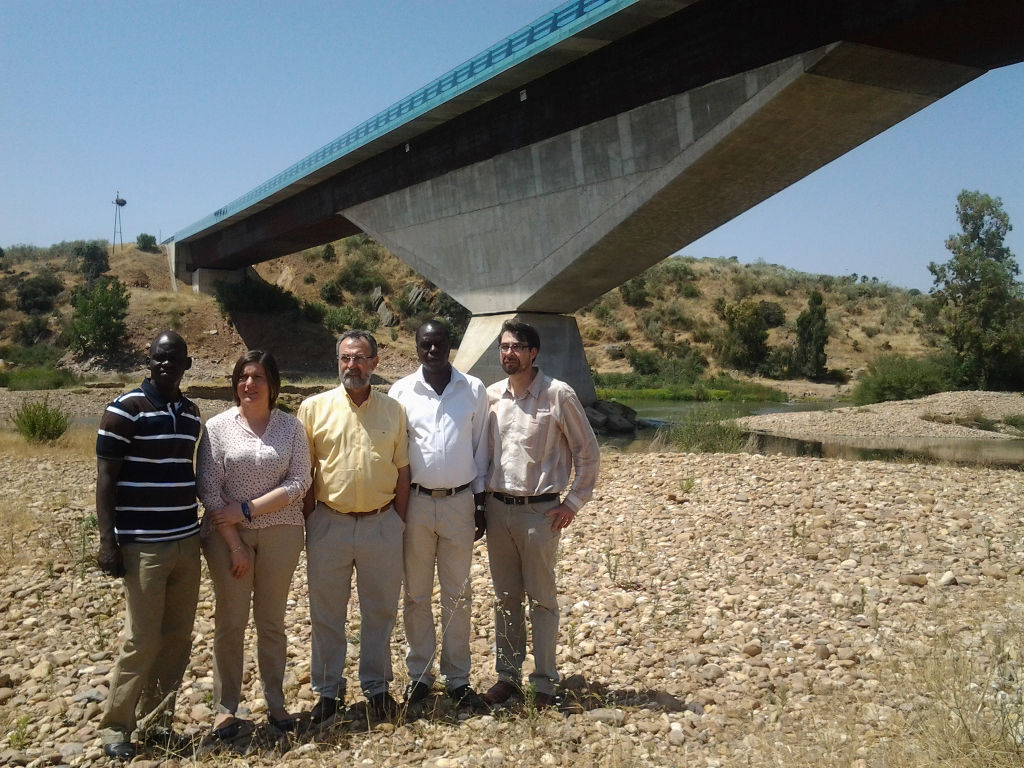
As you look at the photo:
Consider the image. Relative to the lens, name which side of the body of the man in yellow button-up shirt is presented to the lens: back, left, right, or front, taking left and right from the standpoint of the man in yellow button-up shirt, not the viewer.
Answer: front

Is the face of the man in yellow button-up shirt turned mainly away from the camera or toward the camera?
toward the camera

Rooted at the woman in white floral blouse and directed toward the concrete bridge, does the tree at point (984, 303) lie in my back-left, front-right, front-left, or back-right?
front-right

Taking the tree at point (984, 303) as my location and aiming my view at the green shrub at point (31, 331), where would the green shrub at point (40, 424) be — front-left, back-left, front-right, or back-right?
front-left

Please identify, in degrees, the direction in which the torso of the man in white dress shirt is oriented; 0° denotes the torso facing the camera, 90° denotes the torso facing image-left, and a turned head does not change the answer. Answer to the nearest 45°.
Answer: approximately 0°

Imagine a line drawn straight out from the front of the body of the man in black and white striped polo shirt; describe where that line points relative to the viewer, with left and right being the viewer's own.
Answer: facing the viewer and to the right of the viewer

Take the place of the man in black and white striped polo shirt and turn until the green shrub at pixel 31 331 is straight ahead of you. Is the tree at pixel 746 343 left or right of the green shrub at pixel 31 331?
right

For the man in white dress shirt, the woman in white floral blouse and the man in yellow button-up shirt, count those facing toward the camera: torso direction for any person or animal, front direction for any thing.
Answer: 3

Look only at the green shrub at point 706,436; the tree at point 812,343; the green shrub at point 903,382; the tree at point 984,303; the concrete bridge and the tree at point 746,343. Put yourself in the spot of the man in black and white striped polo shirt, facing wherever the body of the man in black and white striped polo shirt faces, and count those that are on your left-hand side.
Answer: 6
